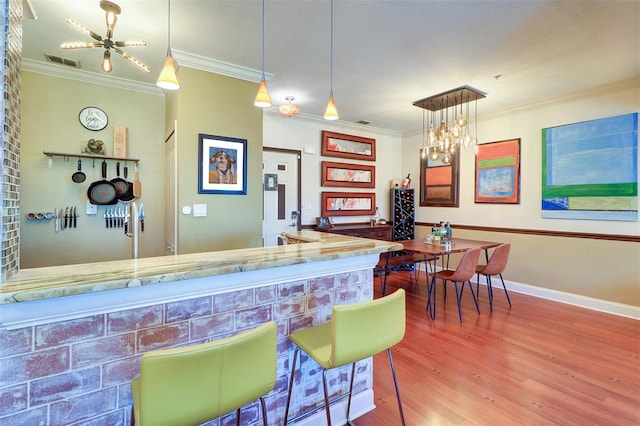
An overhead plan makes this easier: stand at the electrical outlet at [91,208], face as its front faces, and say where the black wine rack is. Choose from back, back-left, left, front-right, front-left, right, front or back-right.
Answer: left

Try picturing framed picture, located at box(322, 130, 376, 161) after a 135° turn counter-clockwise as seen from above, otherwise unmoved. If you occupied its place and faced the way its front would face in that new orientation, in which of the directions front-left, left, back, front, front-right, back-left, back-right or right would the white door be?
back-left

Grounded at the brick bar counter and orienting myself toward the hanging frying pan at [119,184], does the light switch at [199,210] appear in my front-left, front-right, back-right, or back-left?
front-right

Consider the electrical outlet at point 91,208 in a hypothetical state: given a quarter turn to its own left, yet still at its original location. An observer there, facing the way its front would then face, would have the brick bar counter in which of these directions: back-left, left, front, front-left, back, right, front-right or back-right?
right

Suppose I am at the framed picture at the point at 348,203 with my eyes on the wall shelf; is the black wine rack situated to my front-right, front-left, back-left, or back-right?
back-left

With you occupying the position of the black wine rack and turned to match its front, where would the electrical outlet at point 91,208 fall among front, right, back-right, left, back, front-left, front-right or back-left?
front-right

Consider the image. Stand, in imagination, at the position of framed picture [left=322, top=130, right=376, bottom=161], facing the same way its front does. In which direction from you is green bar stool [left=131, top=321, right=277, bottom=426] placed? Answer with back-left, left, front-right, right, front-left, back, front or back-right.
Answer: front-right

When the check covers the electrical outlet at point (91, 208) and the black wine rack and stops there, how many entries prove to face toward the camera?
2

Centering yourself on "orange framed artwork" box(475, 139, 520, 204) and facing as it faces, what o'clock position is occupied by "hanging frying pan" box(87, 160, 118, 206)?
The hanging frying pan is roughly at 12 o'clock from the orange framed artwork.

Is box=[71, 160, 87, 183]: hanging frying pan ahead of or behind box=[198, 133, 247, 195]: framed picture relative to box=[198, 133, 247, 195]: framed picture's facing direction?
behind

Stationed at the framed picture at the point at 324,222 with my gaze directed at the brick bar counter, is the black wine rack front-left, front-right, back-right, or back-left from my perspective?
back-left

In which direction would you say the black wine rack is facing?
toward the camera

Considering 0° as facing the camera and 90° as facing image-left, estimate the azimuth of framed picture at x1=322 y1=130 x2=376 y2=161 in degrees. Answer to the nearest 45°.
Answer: approximately 315°

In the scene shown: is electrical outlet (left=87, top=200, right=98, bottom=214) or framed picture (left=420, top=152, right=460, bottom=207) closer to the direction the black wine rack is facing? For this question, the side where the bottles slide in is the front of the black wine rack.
the electrical outlet

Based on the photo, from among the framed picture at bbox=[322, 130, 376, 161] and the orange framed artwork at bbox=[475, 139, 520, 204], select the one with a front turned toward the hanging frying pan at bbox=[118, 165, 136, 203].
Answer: the orange framed artwork

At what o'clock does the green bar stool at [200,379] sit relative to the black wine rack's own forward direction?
The green bar stool is roughly at 12 o'clock from the black wine rack.

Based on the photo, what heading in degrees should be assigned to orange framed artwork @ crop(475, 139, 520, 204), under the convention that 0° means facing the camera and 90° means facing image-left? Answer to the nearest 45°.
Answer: approximately 45°

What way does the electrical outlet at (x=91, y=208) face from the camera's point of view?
toward the camera

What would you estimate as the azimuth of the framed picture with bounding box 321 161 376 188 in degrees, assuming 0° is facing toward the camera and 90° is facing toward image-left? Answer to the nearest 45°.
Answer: approximately 315°
